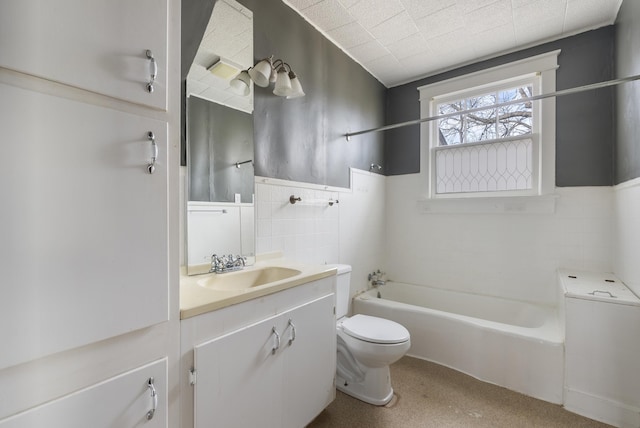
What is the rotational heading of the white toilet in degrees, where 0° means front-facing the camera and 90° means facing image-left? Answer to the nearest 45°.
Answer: approximately 315°

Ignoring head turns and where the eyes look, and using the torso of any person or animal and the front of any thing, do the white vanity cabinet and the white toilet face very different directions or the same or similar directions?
same or similar directions

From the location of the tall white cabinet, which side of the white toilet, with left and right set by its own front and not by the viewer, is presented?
right

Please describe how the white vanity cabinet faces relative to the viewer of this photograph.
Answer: facing the viewer and to the right of the viewer

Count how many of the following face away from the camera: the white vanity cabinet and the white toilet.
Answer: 0

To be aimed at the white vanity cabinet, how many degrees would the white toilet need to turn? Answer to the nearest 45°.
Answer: approximately 90° to its right

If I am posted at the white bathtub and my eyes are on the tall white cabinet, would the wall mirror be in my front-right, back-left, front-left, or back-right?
front-right

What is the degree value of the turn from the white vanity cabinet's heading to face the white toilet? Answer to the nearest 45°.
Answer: approximately 90° to its left

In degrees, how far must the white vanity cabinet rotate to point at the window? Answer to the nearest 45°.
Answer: approximately 90° to its left
